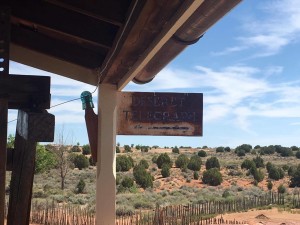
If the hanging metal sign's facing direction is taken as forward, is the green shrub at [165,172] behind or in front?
behind

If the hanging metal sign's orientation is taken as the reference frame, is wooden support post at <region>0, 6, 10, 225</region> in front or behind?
in front

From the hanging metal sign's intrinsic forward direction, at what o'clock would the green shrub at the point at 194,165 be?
The green shrub is roughly at 6 o'clock from the hanging metal sign.

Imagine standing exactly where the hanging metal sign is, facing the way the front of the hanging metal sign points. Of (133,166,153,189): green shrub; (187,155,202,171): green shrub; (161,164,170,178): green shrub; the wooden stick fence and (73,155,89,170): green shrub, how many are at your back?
5

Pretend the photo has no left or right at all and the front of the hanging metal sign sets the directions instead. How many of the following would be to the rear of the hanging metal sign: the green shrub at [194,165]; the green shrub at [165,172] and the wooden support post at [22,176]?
2

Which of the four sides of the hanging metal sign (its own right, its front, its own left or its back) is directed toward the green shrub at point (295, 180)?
back

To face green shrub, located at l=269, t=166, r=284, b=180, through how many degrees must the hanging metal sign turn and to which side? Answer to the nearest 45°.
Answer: approximately 180°

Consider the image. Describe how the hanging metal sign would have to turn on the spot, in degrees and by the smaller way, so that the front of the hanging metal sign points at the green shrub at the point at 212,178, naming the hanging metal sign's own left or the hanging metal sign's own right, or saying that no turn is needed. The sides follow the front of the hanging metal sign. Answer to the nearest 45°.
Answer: approximately 180°

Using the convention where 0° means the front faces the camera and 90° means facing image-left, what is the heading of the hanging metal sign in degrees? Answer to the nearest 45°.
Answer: approximately 0°

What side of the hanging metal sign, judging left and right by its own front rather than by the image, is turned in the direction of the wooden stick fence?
back

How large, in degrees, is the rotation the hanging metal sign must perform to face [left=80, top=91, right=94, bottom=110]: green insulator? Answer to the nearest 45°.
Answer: approximately 45° to its right

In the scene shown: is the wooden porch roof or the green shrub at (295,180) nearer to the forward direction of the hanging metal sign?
the wooden porch roof

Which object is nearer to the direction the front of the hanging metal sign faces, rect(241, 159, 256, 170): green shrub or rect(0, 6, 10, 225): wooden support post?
the wooden support post

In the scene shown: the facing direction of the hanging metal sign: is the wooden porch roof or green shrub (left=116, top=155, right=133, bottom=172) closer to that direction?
the wooden porch roof

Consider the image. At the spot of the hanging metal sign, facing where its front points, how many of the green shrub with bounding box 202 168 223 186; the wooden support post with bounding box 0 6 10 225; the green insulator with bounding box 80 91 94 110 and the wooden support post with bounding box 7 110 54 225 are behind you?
1

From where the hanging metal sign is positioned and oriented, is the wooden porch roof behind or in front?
in front

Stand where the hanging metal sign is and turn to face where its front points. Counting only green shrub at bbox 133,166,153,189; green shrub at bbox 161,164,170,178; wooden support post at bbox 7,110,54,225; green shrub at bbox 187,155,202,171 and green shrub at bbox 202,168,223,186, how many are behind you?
4
